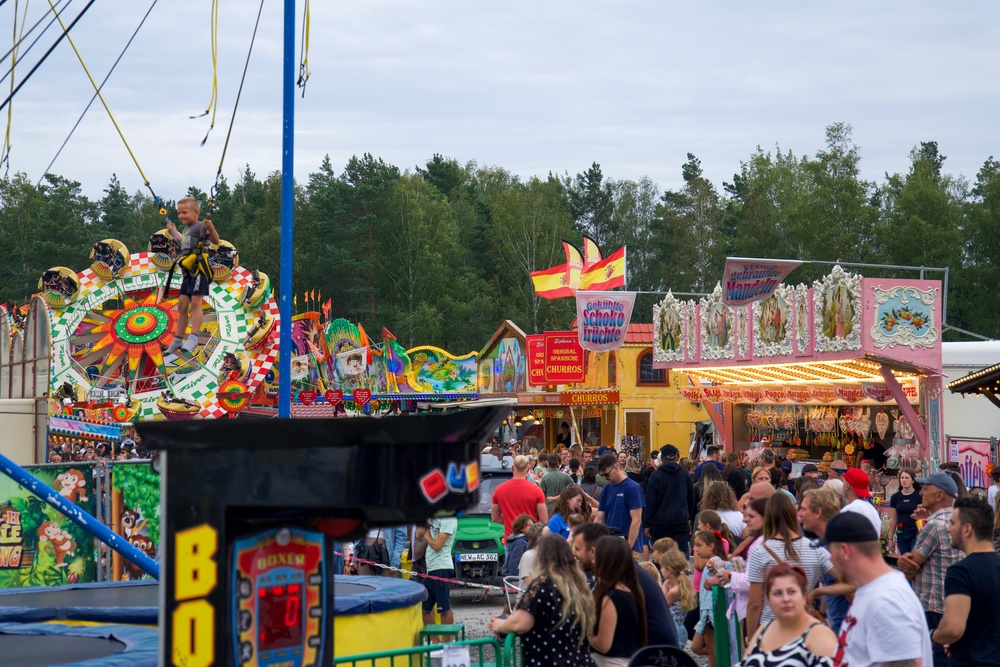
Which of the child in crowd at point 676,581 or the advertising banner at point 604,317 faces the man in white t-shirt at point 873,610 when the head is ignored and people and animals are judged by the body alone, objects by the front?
the advertising banner

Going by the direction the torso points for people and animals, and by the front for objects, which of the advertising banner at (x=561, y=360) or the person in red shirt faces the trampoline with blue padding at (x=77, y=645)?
the advertising banner

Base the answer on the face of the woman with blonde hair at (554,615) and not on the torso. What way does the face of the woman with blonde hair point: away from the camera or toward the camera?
away from the camera

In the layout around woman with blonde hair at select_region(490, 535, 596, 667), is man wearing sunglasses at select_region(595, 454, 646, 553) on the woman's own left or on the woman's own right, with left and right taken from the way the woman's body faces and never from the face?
on the woman's own right

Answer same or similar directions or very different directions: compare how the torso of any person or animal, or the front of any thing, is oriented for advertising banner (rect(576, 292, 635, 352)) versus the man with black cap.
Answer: very different directions

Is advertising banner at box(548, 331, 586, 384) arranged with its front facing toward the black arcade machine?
yes
